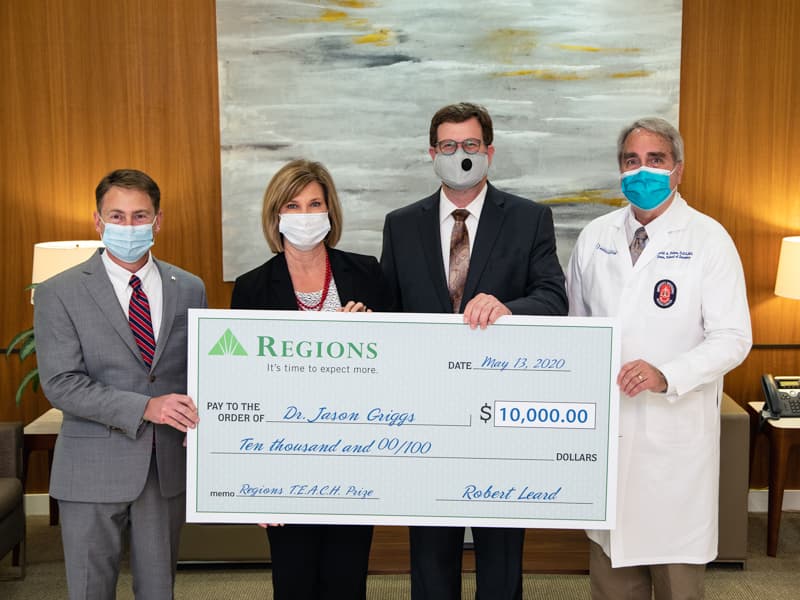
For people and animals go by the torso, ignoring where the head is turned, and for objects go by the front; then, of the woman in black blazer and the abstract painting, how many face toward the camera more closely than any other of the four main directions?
2

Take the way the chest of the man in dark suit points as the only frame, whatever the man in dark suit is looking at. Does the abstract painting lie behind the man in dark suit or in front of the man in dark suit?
behind

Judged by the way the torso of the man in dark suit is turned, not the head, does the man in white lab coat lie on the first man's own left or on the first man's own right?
on the first man's own left

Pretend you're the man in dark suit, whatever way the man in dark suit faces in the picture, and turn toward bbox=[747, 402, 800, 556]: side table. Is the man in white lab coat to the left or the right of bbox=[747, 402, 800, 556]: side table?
right

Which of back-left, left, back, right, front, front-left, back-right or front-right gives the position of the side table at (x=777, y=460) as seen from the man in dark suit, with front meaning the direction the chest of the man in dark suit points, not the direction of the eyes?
back-left
